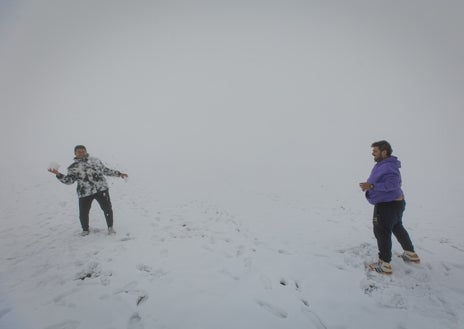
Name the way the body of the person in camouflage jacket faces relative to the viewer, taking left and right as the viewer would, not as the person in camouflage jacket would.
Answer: facing the viewer

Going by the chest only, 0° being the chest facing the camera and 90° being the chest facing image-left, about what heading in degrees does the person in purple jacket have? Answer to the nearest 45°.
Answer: approximately 90°

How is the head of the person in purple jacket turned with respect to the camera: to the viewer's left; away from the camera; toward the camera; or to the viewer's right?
to the viewer's left

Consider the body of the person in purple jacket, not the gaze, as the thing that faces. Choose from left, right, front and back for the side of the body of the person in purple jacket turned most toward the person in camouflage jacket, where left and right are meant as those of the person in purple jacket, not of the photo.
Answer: front

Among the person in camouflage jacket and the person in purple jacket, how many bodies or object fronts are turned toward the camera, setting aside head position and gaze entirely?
1

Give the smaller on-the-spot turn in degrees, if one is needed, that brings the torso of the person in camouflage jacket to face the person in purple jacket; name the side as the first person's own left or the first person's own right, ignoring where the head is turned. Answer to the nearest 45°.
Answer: approximately 45° to the first person's own left
